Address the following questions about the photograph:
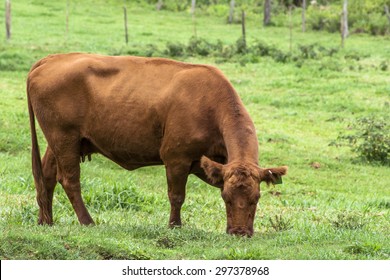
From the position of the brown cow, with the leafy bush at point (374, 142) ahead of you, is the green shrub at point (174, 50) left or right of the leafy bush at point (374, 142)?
left

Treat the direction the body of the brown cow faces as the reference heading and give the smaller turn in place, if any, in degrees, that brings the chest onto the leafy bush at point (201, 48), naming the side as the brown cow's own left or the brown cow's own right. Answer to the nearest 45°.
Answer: approximately 90° to the brown cow's own left

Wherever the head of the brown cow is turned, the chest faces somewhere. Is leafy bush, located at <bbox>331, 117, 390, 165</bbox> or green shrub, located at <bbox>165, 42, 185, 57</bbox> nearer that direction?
the leafy bush

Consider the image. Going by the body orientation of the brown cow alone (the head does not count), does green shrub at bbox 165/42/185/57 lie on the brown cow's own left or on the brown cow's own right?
on the brown cow's own left

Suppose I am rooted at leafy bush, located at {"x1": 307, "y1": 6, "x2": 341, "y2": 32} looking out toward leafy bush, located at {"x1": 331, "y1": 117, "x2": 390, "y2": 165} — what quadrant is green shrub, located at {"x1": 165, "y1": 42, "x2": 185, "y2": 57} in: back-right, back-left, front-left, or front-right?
front-right

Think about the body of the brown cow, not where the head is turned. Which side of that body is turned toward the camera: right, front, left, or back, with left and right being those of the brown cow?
right

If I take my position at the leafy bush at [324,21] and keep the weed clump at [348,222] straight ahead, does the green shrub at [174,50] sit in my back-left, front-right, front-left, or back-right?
front-right

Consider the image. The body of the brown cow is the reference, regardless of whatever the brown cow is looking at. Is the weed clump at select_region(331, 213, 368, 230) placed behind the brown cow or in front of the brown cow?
in front

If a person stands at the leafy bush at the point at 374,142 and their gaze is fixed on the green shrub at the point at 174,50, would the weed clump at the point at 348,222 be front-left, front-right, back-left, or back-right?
back-left

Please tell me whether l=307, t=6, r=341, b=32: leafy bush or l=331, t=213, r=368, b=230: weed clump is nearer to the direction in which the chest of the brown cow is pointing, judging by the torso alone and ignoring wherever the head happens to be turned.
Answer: the weed clump

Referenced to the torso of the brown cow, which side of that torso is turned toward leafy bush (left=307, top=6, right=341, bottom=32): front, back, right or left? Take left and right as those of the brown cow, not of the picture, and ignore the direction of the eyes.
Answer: left

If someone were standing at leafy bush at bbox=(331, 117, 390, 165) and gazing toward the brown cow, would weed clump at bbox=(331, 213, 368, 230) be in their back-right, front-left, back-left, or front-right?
front-left
